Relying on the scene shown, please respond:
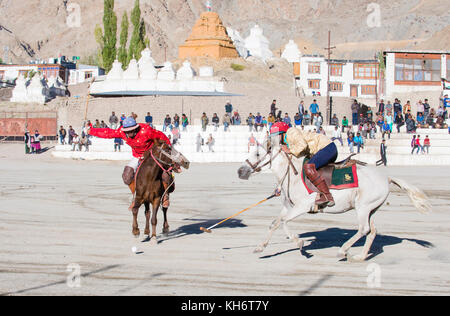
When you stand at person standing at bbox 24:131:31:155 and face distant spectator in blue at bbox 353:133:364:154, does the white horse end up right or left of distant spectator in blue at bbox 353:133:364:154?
right

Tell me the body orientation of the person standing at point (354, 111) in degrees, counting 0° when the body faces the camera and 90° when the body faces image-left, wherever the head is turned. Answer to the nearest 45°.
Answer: approximately 0°

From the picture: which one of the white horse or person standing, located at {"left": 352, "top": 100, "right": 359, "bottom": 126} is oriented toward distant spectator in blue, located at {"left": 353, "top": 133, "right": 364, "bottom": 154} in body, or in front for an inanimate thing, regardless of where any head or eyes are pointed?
the person standing

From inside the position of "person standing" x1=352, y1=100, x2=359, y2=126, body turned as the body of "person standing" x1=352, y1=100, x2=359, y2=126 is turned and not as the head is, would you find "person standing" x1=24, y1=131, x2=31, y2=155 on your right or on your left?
on your right

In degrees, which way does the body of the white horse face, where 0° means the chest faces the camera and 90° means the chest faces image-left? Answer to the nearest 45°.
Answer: approximately 90°

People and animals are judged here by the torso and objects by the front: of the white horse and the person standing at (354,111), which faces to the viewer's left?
the white horse
